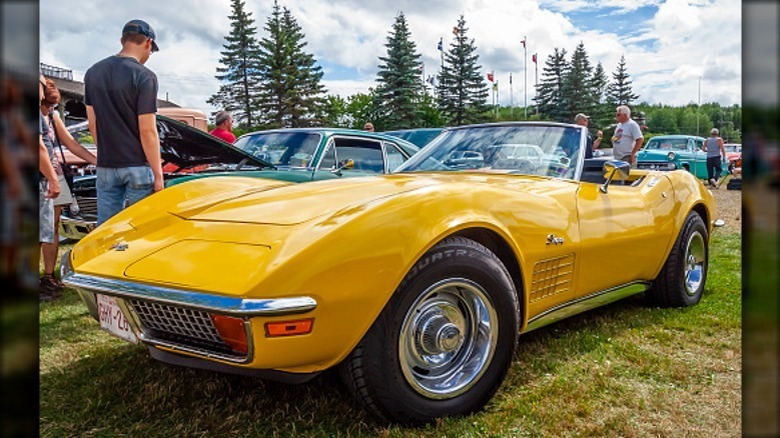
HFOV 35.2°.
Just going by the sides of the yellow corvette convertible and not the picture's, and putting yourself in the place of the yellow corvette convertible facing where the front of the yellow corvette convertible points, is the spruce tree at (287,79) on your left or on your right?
on your right

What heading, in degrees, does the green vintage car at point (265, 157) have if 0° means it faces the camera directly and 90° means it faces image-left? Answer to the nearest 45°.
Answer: approximately 45°

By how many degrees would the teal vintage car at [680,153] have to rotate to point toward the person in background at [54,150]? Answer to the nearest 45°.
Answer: approximately 45° to its left

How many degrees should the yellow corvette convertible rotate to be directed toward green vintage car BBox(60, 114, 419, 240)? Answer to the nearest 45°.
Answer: approximately 135° to its right

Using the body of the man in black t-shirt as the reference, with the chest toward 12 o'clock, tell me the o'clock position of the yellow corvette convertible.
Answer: The yellow corvette convertible is roughly at 4 o'clock from the man in black t-shirt.

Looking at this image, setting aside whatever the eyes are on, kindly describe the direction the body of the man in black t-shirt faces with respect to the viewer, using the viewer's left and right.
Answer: facing away from the viewer and to the right of the viewer
